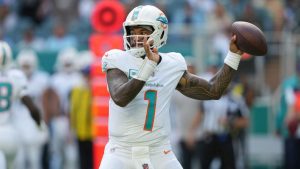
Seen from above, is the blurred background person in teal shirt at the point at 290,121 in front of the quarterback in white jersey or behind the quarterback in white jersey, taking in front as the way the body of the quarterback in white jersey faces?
behind

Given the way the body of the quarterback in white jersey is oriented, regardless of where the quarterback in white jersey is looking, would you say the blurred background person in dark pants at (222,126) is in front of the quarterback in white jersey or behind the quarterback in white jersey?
behind

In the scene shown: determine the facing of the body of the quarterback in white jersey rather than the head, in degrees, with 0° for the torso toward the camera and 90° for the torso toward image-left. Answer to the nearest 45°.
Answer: approximately 0°

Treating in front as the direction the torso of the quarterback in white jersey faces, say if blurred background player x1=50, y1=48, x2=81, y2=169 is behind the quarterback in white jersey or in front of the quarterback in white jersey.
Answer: behind

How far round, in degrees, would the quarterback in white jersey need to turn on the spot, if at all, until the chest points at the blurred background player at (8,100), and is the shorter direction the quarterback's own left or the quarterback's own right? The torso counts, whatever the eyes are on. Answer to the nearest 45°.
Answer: approximately 135° to the quarterback's own right

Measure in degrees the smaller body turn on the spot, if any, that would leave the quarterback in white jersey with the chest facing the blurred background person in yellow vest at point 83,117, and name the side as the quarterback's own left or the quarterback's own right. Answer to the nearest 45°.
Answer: approximately 180°

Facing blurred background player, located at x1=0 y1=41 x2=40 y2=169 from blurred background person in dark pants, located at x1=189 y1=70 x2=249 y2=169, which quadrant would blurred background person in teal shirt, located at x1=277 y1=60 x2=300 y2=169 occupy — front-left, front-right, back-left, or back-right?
back-left

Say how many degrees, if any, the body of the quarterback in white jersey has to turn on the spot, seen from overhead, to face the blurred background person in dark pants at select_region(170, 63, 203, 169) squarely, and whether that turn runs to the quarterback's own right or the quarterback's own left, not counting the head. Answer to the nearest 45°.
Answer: approximately 180°
